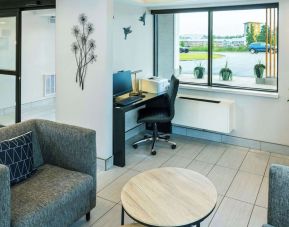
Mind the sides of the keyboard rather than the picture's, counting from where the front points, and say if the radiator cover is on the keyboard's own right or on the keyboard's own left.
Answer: on the keyboard's own left

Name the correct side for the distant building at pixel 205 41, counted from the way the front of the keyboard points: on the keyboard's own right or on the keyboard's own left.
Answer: on the keyboard's own left

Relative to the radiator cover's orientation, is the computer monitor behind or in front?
in front

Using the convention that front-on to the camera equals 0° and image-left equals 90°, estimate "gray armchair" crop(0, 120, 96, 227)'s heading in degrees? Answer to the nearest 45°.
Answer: approximately 315°

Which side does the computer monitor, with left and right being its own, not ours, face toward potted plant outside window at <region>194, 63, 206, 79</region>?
left

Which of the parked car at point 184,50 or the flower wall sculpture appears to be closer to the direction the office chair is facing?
the flower wall sculpture

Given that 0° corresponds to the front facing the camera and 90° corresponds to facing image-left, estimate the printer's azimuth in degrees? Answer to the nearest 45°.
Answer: approximately 315°
